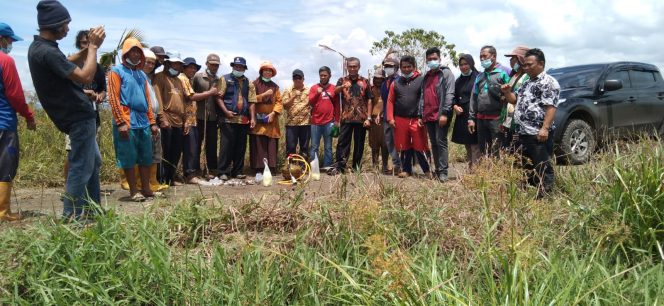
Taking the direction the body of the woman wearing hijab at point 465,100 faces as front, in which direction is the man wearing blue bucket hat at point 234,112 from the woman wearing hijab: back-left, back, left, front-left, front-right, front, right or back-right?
front-right

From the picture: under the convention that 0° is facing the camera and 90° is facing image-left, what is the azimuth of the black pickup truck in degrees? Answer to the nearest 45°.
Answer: approximately 45°

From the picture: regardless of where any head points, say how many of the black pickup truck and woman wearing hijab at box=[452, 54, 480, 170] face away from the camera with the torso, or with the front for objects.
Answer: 0

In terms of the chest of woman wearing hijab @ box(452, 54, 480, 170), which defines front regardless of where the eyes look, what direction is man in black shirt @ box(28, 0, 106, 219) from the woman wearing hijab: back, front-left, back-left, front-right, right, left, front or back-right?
front

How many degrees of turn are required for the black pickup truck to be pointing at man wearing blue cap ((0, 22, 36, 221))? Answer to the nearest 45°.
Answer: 0° — it already faces them

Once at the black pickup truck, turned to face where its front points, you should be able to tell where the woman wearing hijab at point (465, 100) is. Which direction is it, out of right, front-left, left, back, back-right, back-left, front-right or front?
front

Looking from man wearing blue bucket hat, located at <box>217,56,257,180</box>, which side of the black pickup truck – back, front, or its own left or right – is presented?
front

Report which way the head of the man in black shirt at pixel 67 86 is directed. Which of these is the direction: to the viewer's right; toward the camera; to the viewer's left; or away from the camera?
to the viewer's right

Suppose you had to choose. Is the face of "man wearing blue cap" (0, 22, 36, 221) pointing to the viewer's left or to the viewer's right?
to the viewer's right

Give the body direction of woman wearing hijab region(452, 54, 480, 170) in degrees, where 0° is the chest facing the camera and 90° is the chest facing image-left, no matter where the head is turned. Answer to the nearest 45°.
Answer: approximately 45°

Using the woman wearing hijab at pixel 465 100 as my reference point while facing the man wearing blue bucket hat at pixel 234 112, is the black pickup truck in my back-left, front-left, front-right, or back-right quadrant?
back-right
